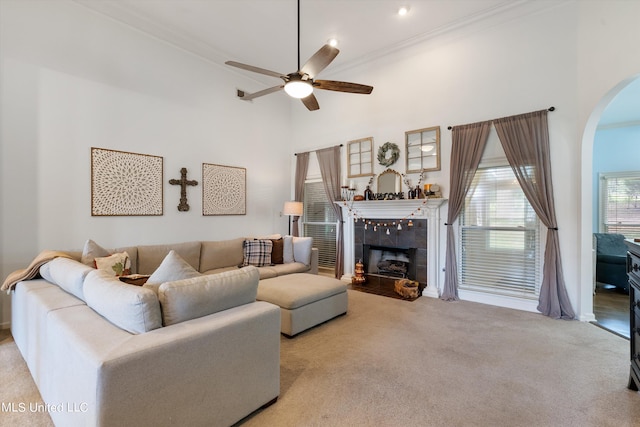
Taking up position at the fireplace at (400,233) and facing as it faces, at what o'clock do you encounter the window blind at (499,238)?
The window blind is roughly at 8 o'clock from the fireplace.

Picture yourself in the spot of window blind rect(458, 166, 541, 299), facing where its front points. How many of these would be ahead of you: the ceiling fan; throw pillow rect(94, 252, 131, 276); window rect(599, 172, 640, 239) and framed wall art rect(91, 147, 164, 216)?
3

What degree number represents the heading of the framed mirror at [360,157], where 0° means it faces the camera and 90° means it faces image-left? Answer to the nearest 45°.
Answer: approximately 45°

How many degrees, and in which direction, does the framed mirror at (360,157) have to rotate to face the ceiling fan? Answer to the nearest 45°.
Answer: approximately 45° to its left
